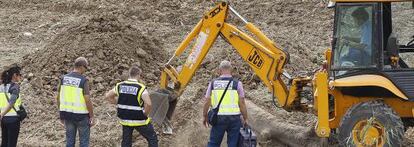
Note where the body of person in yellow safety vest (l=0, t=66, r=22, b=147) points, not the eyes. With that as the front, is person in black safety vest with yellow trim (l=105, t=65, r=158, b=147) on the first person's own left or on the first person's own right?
on the first person's own right

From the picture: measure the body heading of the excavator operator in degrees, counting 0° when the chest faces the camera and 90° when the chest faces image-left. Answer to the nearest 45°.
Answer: approximately 90°

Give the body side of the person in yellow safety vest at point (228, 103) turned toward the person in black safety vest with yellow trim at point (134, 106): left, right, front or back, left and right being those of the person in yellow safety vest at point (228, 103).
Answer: left

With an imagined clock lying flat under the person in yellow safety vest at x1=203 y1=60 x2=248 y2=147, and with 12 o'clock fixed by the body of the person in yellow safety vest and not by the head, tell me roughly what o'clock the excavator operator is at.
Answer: The excavator operator is roughly at 3 o'clock from the person in yellow safety vest.

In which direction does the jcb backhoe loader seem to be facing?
to the viewer's right

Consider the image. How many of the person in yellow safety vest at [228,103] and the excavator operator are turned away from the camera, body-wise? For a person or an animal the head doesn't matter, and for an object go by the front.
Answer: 1

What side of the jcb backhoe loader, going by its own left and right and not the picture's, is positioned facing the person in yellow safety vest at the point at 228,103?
back

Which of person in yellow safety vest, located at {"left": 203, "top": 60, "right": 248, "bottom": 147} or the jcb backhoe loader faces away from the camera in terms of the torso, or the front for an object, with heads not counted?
the person in yellow safety vest

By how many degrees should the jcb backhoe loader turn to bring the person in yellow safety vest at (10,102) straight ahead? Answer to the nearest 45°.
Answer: approximately 180°

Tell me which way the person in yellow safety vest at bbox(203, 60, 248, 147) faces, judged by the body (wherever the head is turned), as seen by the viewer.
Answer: away from the camera
